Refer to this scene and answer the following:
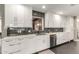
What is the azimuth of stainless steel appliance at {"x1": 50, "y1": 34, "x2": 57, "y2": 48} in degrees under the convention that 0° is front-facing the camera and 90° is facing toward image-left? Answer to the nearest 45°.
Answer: approximately 315°

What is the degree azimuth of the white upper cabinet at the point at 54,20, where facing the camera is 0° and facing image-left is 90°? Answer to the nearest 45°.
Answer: approximately 315°

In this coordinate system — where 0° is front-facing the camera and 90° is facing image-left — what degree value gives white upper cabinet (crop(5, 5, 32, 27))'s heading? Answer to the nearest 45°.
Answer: approximately 315°

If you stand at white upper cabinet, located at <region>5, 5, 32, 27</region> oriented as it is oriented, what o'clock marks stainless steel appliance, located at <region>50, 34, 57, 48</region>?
The stainless steel appliance is roughly at 10 o'clock from the white upper cabinet.

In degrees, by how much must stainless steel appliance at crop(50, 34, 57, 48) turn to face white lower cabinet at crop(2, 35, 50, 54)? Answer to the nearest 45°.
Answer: approximately 90° to its right
